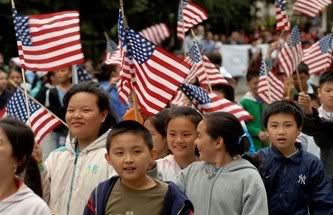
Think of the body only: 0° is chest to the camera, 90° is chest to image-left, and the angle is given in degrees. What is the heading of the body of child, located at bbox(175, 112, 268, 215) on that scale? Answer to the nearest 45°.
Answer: approximately 45°

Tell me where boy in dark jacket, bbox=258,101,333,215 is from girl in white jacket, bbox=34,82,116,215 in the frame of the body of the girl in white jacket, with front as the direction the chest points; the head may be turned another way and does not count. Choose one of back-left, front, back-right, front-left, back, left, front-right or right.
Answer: back-left

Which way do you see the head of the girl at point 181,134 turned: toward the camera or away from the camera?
toward the camera

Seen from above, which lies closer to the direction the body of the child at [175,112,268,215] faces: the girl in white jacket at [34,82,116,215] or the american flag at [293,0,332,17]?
the girl in white jacket

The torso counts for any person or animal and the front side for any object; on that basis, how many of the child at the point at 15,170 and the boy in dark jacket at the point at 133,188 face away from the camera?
0

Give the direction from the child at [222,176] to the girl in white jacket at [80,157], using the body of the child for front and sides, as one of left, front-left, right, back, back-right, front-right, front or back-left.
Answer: front-right

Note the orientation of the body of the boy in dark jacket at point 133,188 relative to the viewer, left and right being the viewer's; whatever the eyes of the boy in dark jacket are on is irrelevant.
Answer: facing the viewer

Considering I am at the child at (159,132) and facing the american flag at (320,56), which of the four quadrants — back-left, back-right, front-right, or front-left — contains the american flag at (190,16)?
front-left

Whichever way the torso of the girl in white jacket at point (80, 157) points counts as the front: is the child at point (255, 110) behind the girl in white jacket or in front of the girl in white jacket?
behind
